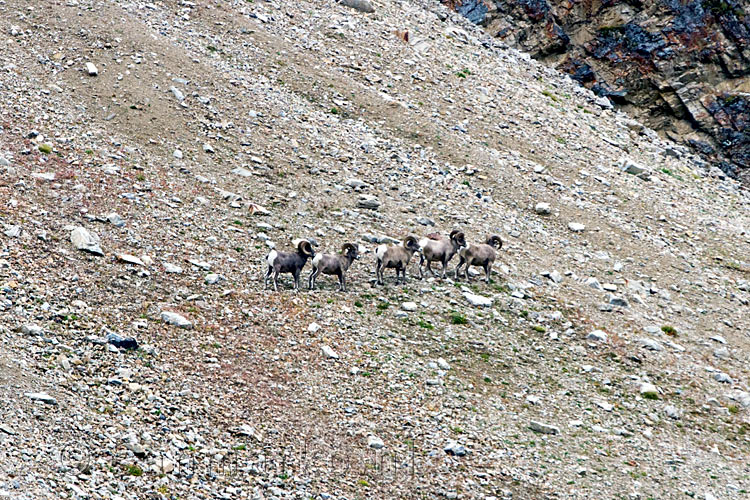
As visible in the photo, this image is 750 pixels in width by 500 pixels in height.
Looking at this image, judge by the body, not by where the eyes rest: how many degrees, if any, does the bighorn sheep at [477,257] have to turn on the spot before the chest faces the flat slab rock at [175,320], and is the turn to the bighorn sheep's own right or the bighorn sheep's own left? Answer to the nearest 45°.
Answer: approximately 135° to the bighorn sheep's own right

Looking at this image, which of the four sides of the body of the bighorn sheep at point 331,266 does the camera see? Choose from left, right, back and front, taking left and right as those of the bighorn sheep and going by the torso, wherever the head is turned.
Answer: right

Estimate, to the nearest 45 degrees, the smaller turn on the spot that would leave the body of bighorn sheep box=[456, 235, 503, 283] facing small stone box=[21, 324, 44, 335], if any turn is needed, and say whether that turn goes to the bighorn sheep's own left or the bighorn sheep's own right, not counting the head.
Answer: approximately 135° to the bighorn sheep's own right

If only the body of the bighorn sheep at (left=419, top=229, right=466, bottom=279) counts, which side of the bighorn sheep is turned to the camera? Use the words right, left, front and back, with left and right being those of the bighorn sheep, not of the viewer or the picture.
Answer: right

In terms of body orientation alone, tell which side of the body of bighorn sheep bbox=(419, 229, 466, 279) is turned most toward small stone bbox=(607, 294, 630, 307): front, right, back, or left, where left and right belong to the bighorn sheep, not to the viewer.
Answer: front

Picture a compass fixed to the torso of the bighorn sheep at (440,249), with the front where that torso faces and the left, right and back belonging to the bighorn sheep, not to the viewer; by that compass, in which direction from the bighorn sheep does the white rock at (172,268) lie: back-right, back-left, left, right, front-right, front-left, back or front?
back-right

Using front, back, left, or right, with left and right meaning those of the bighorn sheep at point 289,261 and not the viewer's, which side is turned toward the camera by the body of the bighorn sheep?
right

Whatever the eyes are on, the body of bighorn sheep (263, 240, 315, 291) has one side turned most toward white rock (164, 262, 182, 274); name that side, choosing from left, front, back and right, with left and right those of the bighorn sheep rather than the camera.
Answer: back

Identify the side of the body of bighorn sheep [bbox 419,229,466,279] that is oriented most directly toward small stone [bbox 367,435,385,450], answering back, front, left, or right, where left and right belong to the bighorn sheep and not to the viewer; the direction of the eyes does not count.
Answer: right

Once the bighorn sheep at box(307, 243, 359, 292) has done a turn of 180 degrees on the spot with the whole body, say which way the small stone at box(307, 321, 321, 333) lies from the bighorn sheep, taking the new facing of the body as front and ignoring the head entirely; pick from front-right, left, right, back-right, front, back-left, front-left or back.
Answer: left

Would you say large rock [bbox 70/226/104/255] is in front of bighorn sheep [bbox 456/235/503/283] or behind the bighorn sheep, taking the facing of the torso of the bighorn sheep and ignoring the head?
behind

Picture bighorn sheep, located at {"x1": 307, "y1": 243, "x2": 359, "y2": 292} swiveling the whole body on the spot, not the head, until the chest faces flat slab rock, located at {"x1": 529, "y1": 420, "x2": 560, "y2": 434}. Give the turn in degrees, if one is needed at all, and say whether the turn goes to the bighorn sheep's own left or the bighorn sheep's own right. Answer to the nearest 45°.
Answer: approximately 45° to the bighorn sheep's own right

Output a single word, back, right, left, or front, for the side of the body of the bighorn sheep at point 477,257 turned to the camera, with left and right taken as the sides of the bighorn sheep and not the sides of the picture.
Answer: right
